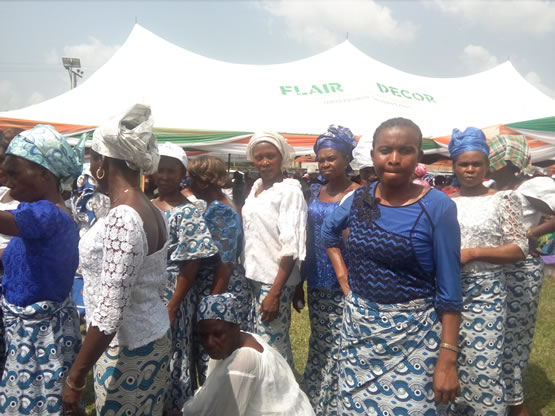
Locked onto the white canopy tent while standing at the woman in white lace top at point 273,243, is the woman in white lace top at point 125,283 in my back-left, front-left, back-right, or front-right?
back-left

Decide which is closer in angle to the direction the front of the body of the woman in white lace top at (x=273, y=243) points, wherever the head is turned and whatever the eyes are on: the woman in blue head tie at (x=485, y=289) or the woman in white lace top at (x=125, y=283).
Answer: the woman in white lace top

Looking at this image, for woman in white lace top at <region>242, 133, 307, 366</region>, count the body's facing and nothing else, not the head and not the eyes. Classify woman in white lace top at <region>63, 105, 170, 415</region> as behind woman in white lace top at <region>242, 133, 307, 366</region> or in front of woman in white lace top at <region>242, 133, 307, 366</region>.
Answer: in front

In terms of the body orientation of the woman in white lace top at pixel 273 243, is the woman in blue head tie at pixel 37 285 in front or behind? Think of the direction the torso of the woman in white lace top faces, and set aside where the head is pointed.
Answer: in front

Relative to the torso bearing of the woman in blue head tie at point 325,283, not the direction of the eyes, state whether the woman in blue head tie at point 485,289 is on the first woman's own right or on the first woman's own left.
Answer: on the first woman's own left

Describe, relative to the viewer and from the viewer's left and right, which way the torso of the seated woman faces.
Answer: facing the viewer and to the left of the viewer
